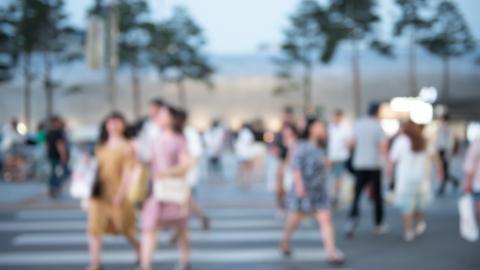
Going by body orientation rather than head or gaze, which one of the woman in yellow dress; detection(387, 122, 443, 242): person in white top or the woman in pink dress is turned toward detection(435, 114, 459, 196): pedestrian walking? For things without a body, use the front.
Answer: the person in white top

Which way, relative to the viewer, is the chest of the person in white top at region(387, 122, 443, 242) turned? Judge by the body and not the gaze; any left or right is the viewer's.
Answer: facing away from the viewer

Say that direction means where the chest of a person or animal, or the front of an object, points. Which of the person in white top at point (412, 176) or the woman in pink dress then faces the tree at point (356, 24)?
the person in white top

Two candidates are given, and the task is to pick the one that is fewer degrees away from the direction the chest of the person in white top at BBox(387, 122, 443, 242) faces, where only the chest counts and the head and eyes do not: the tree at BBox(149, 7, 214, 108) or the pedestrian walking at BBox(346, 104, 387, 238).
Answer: the tree

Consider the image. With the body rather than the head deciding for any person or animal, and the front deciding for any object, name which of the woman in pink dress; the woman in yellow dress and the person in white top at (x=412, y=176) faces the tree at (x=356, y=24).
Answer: the person in white top

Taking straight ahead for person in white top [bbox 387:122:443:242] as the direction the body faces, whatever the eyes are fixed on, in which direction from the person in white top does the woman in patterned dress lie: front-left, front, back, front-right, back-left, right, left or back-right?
back-left

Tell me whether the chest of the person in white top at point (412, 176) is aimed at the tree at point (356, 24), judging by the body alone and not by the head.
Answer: yes

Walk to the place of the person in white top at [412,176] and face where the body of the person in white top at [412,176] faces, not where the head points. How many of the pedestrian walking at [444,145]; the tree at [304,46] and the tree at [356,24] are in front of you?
3

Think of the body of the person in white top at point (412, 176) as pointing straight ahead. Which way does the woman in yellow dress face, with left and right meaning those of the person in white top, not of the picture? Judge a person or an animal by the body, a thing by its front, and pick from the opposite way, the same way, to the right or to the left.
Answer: the opposite way

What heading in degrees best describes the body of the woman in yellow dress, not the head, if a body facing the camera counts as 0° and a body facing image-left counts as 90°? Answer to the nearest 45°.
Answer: approximately 45°

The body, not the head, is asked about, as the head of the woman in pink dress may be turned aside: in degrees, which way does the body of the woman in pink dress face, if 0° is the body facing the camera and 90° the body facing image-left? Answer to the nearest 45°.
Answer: approximately 45°
